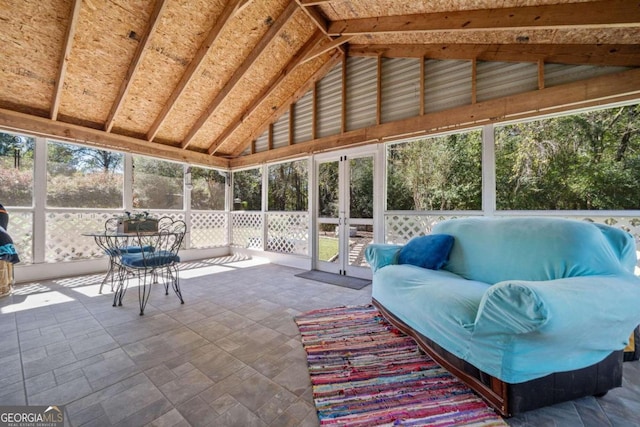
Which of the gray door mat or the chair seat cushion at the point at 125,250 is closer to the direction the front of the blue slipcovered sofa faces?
the chair seat cushion

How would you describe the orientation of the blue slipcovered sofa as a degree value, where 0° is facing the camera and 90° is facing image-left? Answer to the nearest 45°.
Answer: approximately 45°

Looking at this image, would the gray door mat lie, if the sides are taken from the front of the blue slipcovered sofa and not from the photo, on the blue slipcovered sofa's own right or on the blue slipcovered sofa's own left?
on the blue slipcovered sofa's own right

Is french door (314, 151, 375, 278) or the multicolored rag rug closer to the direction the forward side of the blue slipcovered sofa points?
the multicolored rag rug

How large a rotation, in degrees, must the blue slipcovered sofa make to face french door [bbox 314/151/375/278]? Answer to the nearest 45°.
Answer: approximately 90° to its right

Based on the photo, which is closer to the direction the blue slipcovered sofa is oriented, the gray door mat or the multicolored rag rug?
the multicolored rag rug

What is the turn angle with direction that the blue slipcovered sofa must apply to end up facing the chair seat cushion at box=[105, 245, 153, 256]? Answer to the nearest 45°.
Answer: approximately 45° to its right
